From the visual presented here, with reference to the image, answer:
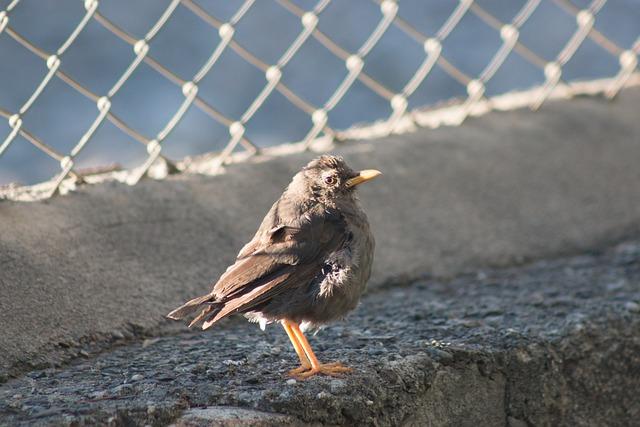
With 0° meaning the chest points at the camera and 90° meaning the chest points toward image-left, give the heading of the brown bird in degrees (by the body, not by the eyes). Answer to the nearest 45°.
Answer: approximately 270°
